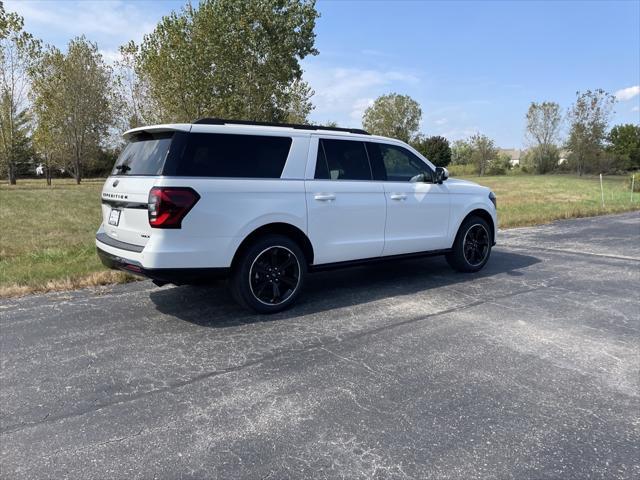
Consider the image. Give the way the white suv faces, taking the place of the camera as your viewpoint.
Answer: facing away from the viewer and to the right of the viewer

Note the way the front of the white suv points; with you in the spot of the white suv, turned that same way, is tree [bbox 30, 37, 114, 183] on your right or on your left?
on your left

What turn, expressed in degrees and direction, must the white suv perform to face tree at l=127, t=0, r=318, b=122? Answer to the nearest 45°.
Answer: approximately 45° to its left
